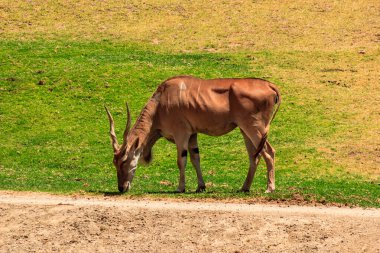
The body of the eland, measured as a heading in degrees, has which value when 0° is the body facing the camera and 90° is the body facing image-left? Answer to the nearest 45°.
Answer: approximately 90°
